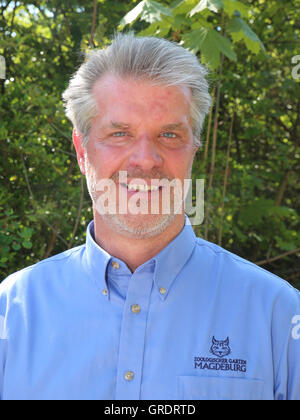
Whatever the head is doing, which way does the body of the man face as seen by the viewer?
toward the camera

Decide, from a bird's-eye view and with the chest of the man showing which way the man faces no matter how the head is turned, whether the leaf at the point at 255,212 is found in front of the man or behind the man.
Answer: behind

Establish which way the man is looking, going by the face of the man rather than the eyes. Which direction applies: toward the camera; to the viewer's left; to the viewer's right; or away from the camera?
toward the camera
